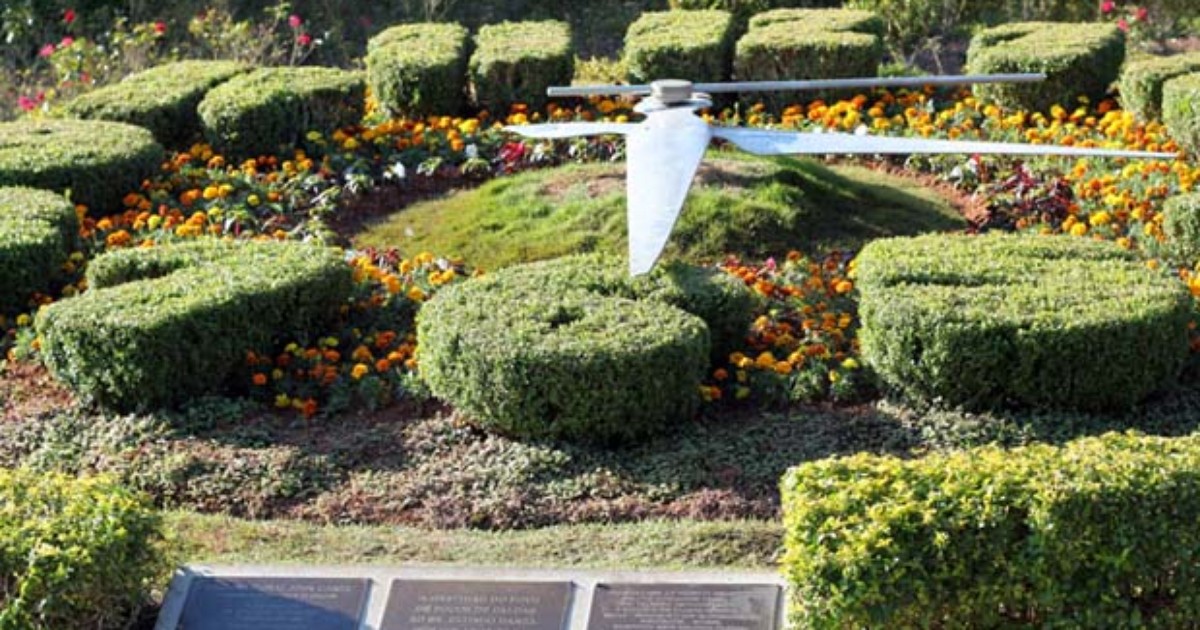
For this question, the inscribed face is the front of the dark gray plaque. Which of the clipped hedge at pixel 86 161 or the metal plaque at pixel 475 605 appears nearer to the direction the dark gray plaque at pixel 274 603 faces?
the metal plaque

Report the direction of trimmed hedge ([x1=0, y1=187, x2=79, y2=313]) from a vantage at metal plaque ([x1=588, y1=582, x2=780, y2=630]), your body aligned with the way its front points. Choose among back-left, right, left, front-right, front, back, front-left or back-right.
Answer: back-right

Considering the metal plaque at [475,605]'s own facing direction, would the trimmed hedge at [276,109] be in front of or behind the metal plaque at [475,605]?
behind

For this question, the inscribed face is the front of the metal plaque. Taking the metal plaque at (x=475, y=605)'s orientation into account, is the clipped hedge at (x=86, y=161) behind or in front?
behind

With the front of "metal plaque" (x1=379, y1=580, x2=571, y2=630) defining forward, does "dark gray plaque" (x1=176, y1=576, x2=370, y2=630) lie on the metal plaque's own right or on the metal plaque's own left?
on the metal plaque's own right

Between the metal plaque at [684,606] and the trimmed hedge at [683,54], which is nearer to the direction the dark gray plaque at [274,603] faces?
the metal plaque

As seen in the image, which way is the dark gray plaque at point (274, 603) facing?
toward the camera

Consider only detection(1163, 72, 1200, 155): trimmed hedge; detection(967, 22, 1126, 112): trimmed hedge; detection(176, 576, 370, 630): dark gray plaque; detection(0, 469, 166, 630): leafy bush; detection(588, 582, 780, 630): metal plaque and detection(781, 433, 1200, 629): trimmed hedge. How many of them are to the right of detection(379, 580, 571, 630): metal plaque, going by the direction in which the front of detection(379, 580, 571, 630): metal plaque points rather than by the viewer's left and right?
2

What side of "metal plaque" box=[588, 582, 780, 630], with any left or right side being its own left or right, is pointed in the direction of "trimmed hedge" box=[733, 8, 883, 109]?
back

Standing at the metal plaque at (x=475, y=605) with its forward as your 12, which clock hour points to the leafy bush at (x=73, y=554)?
The leafy bush is roughly at 3 o'clock from the metal plaque.

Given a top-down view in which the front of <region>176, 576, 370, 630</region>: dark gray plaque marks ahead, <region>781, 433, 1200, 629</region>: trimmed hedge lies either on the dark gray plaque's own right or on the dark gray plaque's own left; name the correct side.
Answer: on the dark gray plaque's own left

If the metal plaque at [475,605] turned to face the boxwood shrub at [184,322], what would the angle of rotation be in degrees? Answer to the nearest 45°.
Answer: approximately 135° to its right

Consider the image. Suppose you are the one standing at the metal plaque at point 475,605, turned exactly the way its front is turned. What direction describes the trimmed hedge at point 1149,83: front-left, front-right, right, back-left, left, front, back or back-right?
back-left

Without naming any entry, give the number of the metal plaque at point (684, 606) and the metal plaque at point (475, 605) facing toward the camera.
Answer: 2

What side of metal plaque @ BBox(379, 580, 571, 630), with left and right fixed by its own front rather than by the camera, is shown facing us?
front
